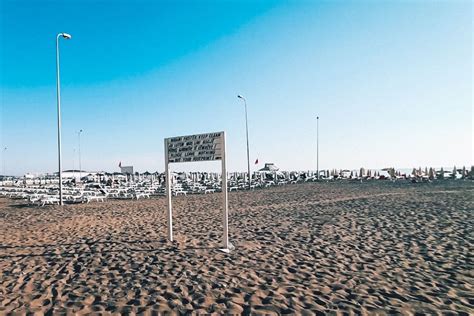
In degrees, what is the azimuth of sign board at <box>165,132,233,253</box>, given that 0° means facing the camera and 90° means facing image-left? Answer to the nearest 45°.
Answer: approximately 45°
